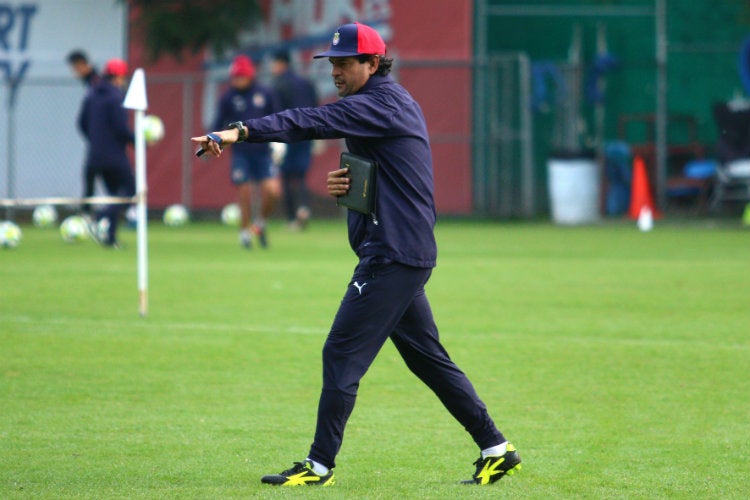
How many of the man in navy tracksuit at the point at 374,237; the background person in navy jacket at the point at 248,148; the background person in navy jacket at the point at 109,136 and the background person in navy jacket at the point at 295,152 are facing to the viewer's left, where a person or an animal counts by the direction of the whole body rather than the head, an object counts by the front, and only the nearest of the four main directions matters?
1

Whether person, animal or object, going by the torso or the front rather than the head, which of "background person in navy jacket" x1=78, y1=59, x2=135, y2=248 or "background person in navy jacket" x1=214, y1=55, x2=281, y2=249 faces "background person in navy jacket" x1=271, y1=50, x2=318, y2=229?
"background person in navy jacket" x1=78, y1=59, x2=135, y2=248

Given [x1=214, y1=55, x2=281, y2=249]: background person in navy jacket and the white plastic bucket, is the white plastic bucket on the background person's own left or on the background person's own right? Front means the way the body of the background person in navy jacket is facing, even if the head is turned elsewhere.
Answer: on the background person's own left

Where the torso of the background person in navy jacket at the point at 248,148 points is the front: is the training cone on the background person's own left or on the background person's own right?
on the background person's own left

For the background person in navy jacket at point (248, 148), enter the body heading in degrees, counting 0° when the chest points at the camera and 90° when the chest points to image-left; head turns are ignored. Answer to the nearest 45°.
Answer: approximately 0°

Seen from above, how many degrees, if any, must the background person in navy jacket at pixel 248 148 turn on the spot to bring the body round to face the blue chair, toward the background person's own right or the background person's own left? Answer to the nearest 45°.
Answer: approximately 135° to the background person's own left

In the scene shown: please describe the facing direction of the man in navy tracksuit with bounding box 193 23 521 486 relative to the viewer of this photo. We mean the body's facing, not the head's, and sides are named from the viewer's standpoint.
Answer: facing to the left of the viewer

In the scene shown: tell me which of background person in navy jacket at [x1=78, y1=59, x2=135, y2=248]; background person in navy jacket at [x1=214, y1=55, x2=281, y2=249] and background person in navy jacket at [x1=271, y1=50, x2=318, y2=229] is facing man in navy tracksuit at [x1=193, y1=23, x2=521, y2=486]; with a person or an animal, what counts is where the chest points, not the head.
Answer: background person in navy jacket at [x1=214, y1=55, x2=281, y2=249]

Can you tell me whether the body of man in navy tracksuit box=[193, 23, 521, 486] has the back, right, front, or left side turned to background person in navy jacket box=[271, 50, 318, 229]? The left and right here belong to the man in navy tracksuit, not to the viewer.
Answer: right

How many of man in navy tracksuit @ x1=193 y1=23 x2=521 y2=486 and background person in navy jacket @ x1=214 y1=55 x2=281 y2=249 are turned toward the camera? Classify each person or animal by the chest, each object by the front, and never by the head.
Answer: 1
